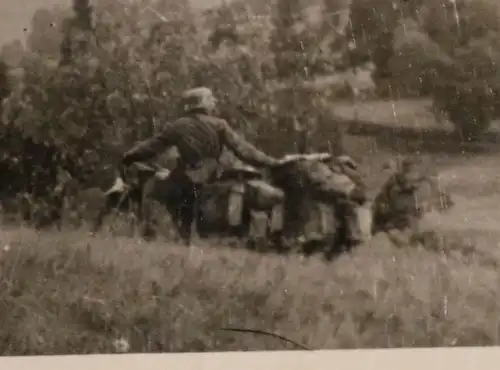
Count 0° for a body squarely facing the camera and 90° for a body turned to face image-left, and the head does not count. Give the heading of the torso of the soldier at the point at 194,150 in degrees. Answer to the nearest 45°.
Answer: approximately 180°
